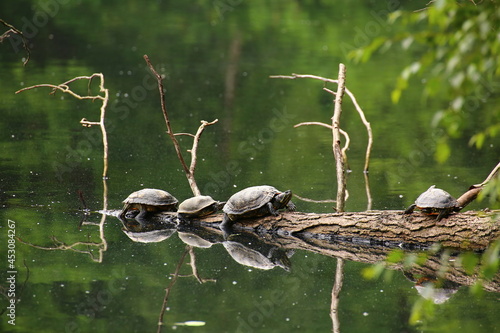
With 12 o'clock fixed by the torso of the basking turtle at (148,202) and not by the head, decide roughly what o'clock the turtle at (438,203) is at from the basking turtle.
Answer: The turtle is roughly at 7 o'clock from the basking turtle.

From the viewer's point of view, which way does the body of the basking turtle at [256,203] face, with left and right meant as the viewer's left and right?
facing to the right of the viewer

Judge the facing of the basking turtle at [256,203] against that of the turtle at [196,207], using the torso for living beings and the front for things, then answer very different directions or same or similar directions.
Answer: same or similar directions

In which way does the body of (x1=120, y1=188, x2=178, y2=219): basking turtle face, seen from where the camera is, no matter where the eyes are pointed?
to the viewer's left

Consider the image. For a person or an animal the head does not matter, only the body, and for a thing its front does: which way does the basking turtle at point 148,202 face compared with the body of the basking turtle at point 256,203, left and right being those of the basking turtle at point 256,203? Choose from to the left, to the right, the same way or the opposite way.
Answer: the opposite way

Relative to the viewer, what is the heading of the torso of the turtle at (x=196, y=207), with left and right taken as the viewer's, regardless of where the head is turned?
facing to the right of the viewer

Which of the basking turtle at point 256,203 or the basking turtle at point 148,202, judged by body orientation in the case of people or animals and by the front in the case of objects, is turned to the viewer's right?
the basking turtle at point 256,203

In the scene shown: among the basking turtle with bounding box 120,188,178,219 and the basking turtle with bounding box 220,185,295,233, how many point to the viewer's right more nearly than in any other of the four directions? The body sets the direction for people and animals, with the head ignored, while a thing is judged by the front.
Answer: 1

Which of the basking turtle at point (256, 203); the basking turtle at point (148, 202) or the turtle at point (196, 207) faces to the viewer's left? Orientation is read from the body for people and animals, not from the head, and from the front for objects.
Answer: the basking turtle at point (148, 202)

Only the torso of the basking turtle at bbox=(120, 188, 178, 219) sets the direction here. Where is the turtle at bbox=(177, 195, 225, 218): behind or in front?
behind

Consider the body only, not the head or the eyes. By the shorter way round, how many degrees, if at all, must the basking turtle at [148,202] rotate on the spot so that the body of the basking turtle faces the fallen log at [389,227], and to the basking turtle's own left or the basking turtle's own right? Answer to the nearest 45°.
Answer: approximately 135° to the basking turtle's own left

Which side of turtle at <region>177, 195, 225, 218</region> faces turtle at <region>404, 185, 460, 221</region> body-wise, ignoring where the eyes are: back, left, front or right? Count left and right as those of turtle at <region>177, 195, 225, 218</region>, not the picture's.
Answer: front

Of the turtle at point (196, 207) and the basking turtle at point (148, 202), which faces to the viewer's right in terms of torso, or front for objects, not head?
the turtle

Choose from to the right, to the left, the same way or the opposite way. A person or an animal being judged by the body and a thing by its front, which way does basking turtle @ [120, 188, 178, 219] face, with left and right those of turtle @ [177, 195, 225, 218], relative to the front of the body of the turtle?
the opposite way

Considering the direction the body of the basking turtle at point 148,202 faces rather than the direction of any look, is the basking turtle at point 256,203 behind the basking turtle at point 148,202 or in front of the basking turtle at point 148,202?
behind
